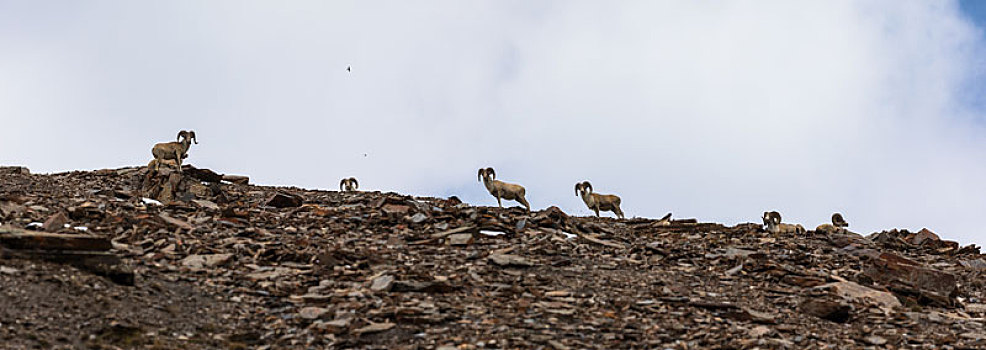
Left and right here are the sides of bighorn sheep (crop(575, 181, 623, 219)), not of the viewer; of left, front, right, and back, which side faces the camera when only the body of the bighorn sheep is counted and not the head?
left

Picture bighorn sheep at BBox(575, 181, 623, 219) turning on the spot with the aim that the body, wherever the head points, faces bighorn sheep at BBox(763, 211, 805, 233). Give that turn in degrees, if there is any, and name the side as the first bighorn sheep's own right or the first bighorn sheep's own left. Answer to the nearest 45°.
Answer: approximately 180°

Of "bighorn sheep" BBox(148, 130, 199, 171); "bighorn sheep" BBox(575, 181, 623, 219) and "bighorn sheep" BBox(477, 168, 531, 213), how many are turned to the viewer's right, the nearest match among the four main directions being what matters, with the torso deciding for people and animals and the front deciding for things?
1

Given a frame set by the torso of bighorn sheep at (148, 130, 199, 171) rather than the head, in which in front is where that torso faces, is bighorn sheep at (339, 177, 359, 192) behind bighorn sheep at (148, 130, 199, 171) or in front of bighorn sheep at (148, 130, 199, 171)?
in front

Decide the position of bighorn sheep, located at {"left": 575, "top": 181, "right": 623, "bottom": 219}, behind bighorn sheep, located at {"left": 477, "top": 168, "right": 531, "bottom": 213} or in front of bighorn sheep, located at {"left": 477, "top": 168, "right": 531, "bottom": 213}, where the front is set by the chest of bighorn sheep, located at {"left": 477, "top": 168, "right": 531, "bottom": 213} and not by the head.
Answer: behind

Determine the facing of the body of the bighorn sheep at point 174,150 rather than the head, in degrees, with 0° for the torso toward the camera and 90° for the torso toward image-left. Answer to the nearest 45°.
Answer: approximately 270°

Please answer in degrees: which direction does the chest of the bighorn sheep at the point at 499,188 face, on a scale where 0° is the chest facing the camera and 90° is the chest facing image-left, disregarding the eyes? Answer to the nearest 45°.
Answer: approximately 90°

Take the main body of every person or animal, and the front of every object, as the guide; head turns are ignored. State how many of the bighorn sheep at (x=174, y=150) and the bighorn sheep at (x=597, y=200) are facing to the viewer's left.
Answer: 1

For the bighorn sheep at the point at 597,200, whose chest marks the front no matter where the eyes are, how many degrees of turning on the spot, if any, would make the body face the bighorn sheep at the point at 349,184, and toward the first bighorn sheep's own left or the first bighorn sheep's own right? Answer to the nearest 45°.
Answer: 0° — it already faces it

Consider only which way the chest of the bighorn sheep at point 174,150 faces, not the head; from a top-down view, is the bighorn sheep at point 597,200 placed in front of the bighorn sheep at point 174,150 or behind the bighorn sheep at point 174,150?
in front

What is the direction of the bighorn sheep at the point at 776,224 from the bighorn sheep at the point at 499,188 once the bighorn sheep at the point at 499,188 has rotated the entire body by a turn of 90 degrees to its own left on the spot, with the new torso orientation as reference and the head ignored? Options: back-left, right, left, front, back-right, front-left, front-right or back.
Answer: left
